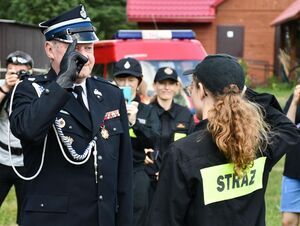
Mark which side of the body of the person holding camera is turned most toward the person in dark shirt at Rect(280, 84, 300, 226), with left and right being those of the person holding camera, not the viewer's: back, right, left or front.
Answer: left

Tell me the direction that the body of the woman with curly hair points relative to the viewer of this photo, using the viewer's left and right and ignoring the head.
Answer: facing away from the viewer and to the left of the viewer

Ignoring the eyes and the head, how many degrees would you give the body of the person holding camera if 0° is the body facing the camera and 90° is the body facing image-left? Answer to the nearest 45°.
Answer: approximately 0°

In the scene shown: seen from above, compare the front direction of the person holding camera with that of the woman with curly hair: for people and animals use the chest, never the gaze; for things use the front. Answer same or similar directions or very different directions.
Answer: very different directions

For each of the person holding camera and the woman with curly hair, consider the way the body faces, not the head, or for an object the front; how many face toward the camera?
1

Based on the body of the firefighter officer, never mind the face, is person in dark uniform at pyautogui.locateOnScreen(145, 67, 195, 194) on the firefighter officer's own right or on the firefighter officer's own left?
on the firefighter officer's own left

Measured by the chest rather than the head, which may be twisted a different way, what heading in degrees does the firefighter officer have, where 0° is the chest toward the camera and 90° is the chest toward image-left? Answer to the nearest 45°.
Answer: approximately 315°

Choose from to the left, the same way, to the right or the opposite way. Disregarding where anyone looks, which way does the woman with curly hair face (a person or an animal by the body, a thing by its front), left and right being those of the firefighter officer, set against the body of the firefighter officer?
the opposite way

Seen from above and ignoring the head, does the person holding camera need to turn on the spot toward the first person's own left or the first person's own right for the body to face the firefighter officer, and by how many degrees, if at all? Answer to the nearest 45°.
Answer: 0° — they already face them

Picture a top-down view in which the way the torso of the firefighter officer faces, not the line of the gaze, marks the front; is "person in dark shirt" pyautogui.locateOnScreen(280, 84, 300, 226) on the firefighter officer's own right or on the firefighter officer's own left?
on the firefighter officer's own left

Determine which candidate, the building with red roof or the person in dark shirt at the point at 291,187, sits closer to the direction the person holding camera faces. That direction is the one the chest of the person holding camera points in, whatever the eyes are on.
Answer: the person in dark shirt

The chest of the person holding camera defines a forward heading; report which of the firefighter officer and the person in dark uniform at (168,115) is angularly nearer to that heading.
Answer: the firefighter officer

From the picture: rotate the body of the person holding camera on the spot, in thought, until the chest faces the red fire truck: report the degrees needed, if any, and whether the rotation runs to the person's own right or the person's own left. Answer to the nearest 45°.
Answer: approximately 135° to the person's own left
